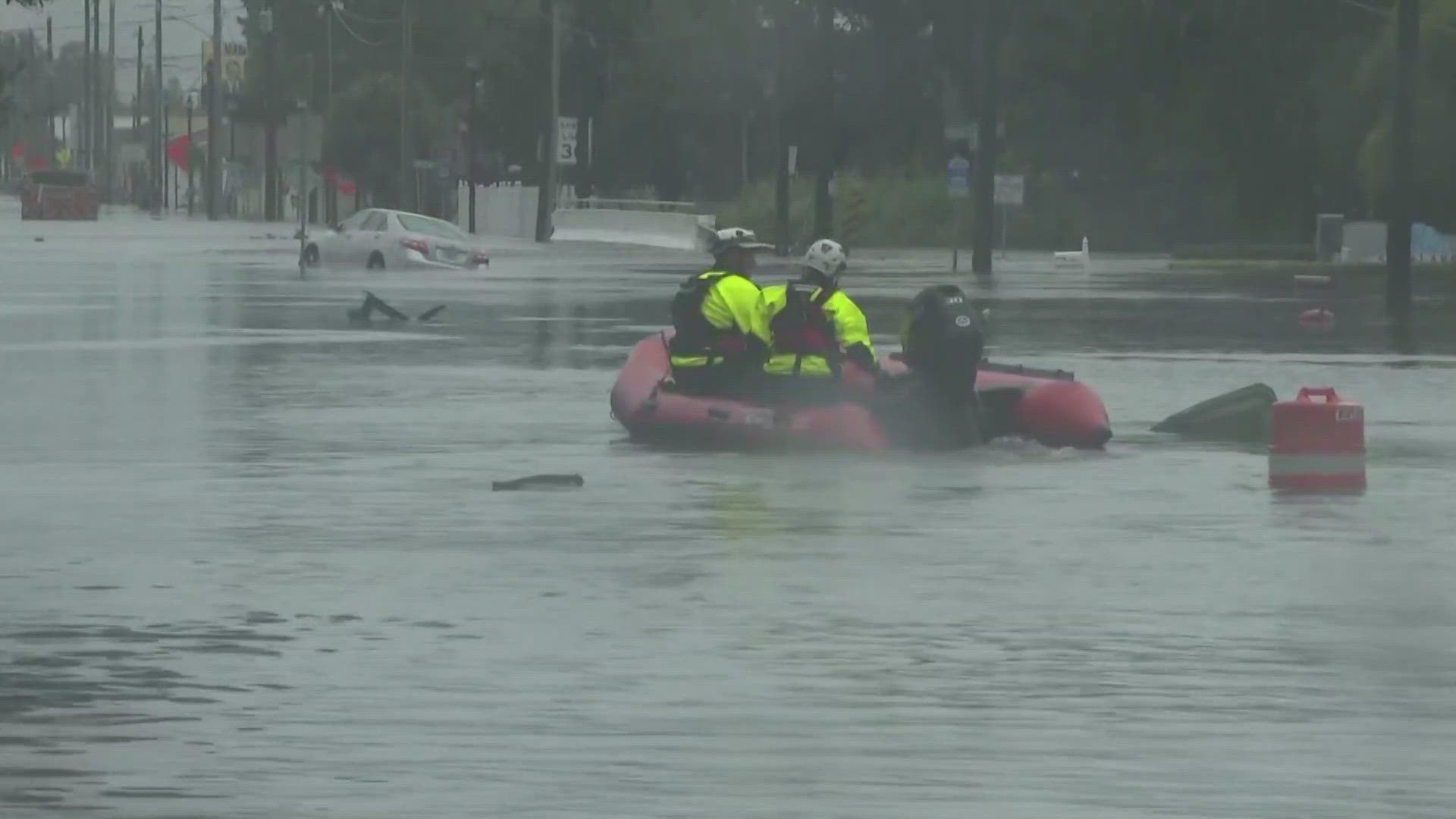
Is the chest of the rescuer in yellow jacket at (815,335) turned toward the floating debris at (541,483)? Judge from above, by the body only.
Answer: no

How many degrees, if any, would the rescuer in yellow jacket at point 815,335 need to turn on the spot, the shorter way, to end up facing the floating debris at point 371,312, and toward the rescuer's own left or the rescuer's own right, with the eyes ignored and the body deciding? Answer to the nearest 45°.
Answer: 0° — they already face it

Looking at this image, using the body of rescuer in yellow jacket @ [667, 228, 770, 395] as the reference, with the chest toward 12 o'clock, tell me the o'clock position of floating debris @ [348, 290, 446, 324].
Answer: The floating debris is roughly at 10 o'clock from the rescuer in yellow jacket.

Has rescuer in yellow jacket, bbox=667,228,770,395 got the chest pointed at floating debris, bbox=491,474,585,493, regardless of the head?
no

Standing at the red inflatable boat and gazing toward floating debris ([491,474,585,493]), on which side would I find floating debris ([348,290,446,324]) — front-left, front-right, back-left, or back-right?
back-right

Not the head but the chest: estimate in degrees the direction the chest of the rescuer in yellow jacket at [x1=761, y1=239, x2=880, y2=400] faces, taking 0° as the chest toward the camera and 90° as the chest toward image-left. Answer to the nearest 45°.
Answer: approximately 180°
